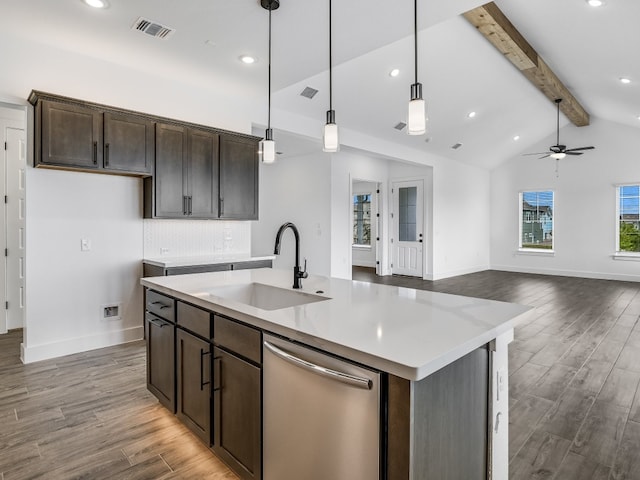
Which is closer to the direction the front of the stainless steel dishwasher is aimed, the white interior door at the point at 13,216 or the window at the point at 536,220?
the white interior door

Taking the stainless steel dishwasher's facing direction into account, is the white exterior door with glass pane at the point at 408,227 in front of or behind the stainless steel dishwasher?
behind

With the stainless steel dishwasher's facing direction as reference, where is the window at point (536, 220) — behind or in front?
behind

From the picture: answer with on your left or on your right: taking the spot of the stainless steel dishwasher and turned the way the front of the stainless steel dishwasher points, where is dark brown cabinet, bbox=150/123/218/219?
on your right

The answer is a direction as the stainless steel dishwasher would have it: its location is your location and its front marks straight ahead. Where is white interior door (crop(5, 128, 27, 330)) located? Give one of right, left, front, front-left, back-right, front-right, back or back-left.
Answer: right

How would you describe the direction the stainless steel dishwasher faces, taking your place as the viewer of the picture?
facing the viewer and to the left of the viewer

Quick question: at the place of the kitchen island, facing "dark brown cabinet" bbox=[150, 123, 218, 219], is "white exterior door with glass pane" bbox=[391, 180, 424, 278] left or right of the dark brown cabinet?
right

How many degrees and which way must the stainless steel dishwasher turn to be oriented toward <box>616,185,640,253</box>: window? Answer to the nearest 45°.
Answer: approximately 180°

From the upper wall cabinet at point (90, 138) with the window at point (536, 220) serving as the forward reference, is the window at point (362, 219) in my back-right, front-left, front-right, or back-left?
front-left

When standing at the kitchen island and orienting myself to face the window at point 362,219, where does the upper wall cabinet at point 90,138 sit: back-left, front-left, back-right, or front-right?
front-left

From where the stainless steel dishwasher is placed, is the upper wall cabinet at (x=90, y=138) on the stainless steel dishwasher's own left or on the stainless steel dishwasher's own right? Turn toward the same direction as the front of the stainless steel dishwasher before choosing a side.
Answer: on the stainless steel dishwasher's own right
